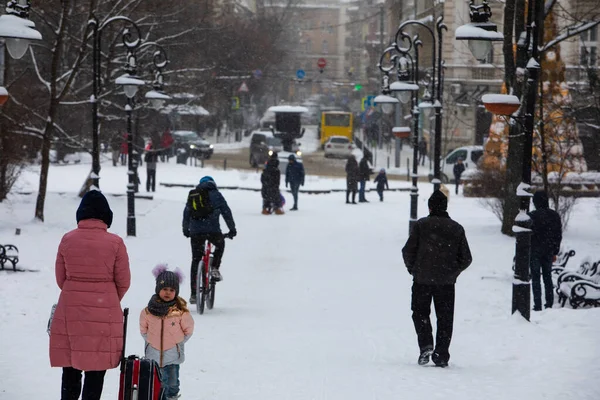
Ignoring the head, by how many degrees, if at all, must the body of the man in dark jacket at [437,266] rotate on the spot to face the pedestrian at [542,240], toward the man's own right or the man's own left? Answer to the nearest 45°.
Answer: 0° — they already face them

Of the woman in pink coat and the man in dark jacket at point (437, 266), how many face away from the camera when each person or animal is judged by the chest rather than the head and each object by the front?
2

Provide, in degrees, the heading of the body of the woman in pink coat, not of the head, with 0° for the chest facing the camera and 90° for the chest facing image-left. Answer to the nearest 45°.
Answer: approximately 180°

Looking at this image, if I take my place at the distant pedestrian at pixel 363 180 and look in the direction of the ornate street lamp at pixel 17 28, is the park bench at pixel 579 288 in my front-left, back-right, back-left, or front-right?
front-left

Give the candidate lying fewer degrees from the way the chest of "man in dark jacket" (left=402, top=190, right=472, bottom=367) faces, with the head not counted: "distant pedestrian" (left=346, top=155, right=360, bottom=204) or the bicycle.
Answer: the distant pedestrian

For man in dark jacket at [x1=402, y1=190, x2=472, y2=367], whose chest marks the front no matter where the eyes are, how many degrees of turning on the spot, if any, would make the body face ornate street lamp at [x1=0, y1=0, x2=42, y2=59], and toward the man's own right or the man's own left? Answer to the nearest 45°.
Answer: approximately 45° to the man's own left

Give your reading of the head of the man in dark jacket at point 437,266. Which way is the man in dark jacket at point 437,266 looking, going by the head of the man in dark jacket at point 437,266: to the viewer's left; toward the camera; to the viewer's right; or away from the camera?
away from the camera

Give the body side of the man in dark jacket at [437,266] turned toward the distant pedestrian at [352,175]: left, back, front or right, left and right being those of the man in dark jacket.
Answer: front

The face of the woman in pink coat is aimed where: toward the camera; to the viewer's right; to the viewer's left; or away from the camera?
away from the camera

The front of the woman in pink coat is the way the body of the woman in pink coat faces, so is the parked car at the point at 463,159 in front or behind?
in front

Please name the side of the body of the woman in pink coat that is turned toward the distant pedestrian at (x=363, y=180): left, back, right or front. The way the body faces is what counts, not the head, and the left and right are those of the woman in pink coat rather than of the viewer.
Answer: front

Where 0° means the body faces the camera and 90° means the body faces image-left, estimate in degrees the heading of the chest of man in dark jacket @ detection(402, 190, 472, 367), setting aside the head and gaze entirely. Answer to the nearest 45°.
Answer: approximately 180°

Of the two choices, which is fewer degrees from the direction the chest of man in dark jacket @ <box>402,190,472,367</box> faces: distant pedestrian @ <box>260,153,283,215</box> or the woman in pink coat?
the distant pedestrian

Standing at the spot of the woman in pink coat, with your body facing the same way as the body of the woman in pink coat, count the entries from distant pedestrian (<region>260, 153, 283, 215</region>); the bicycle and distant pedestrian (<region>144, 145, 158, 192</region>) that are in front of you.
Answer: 3

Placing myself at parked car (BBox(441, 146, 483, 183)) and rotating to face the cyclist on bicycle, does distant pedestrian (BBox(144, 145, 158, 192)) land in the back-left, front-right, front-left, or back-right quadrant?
front-right
